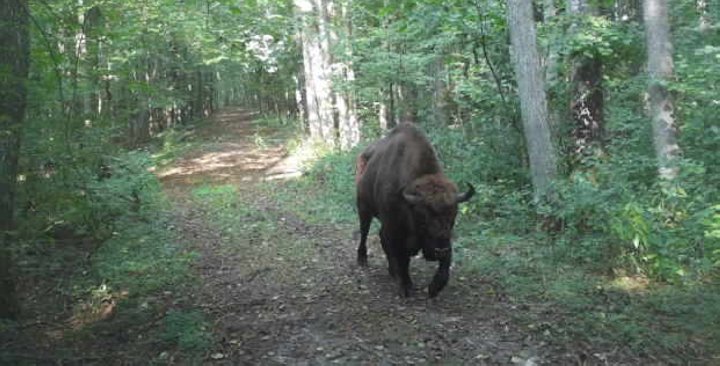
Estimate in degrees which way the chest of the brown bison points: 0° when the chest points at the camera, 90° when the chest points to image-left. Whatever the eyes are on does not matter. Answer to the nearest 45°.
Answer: approximately 315°

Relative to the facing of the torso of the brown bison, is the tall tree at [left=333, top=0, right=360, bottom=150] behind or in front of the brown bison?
behind
